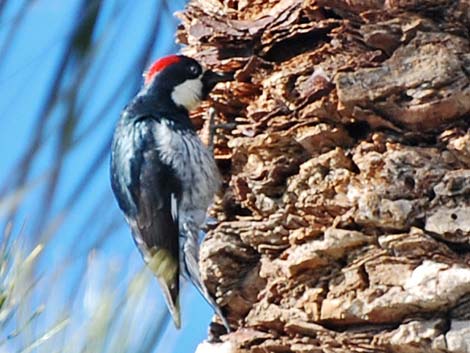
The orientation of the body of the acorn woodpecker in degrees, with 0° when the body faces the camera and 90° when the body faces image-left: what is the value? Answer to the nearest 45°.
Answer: approximately 270°
